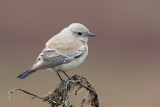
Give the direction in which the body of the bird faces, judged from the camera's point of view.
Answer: to the viewer's right
